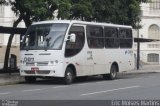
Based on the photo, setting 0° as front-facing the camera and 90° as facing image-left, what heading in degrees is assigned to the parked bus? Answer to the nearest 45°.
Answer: approximately 45°

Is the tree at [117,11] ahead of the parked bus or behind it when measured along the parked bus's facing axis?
behind
